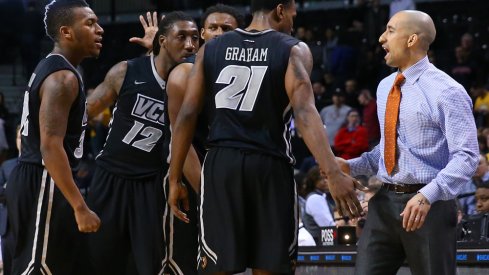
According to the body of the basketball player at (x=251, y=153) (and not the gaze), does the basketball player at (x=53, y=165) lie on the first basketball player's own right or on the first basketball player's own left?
on the first basketball player's own left

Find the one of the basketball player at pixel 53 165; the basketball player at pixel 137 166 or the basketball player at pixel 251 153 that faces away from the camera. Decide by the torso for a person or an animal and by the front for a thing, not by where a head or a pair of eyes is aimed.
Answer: the basketball player at pixel 251 153

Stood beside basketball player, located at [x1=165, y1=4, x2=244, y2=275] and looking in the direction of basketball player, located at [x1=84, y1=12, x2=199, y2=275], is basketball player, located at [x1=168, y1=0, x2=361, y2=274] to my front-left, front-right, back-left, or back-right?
back-left

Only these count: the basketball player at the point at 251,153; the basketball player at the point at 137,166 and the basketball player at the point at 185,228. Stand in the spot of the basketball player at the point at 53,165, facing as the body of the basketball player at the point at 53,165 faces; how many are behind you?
0

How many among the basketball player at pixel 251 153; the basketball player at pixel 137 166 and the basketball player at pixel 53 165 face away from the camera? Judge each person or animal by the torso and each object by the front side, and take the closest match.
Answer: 1

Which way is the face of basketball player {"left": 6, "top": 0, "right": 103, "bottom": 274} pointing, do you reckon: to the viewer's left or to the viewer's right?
to the viewer's right

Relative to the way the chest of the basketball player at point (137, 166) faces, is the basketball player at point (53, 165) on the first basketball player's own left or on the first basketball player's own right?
on the first basketball player's own right

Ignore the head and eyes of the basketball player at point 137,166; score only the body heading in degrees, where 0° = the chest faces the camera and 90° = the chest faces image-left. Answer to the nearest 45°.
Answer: approximately 315°

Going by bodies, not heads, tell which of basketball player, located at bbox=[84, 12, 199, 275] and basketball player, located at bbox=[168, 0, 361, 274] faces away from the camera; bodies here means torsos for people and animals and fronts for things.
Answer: basketball player, located at bbox=[168, 0, 361, 274]

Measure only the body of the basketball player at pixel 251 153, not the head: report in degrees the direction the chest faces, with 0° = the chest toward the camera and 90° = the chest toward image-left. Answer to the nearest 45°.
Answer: approximately 180°

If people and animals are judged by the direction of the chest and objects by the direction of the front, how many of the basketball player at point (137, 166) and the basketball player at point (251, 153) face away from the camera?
1
